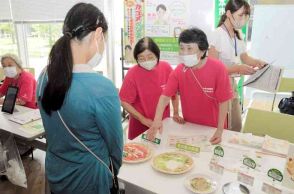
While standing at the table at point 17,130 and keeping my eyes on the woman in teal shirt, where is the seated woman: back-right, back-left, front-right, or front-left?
back-left

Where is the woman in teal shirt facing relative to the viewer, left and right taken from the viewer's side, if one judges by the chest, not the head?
facing away from the viewer and to the right of the viewer

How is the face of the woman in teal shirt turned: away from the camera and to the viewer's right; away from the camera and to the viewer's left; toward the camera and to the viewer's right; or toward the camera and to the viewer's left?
away from the camera and to the viewer's right

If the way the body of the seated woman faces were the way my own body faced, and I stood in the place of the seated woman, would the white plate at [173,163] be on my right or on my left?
on my left

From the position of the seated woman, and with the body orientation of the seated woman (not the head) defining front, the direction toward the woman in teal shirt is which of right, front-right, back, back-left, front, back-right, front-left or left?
front-left

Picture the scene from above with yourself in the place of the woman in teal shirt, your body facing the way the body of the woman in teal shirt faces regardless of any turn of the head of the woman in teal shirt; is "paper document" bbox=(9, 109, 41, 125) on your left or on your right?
on your left

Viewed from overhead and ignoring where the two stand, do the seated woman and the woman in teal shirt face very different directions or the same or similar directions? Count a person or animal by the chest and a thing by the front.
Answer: very different directions
